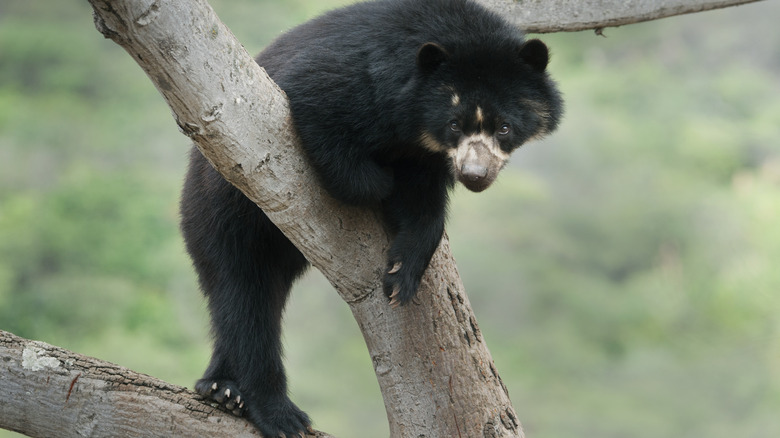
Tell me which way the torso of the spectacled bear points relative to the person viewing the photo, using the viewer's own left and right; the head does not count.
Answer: facing the viewer and to the right of the viewer
